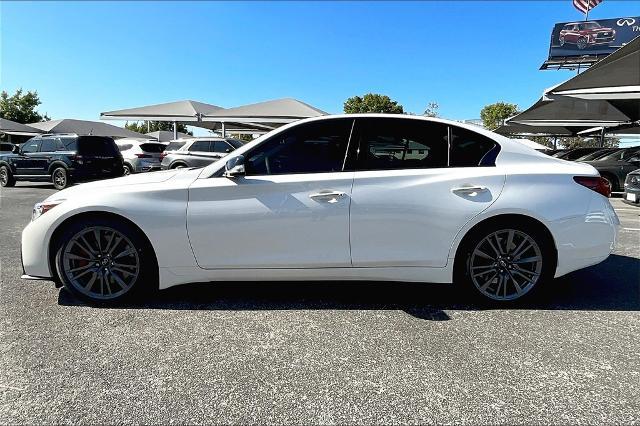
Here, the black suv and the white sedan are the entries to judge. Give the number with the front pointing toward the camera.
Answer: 0

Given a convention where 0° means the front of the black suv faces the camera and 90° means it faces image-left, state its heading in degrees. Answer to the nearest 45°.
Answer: approximately 135°

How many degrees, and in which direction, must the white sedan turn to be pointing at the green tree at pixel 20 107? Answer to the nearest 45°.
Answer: approximately 45° to its right

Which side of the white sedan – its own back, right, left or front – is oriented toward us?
left

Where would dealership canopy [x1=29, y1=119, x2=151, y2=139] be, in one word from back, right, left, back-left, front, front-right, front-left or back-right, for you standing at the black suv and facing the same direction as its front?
front-right

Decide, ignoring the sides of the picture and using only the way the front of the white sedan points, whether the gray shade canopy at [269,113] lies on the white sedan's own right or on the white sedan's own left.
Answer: on the white sedan's own right

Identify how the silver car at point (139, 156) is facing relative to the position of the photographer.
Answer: facing away from the viewer and to the left of the viewer

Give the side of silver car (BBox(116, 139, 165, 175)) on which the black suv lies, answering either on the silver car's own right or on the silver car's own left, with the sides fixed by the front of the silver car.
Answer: on the silver car's own left

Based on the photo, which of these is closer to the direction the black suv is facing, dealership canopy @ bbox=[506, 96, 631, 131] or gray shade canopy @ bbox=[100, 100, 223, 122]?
the gray shade canopy

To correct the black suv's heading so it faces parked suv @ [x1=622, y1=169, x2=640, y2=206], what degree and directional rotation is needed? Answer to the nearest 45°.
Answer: approximately 180°
